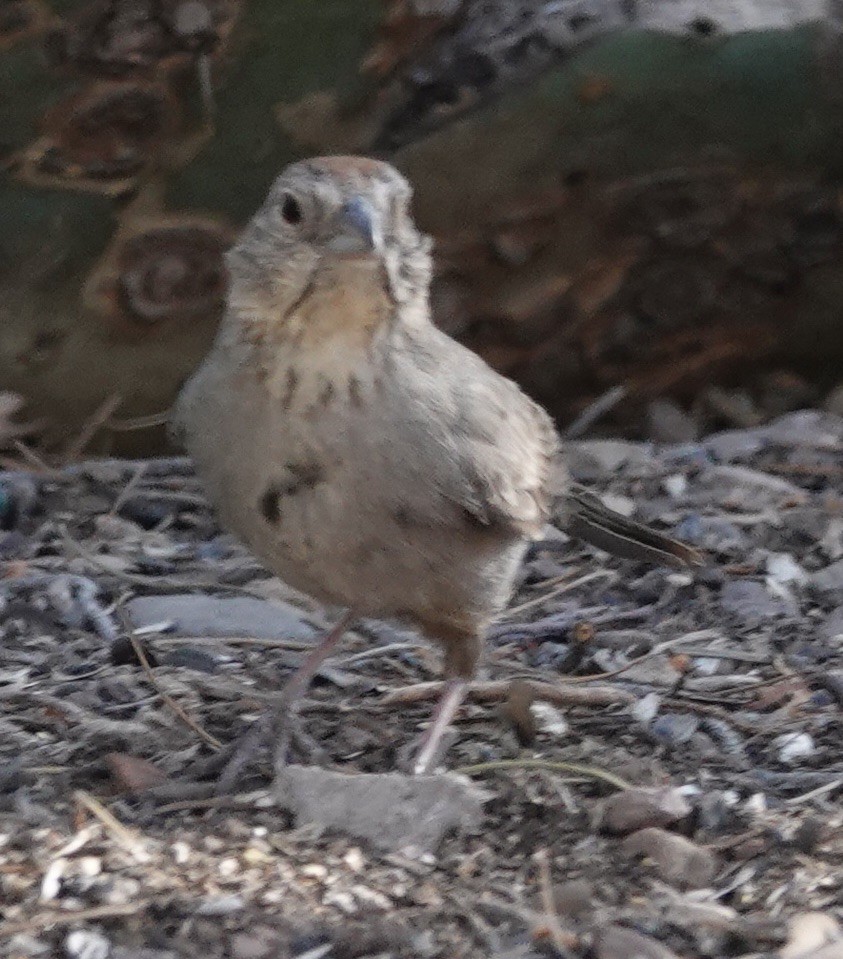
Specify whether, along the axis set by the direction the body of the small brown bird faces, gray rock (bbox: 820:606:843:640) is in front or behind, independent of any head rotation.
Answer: behind

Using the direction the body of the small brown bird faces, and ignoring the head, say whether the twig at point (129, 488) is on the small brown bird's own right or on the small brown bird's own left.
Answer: on the small brown bird's own right

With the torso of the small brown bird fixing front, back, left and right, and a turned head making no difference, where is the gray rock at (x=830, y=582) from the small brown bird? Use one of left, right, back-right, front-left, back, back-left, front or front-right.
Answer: back

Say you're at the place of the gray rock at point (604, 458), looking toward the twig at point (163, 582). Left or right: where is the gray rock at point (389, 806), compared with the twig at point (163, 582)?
left

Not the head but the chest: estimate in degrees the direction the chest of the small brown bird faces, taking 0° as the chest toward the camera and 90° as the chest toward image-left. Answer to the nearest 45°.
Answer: approximately 45°

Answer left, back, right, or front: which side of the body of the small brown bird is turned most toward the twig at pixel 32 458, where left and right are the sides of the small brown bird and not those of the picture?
right

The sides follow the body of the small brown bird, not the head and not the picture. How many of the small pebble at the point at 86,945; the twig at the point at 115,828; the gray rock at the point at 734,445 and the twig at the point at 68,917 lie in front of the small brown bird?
3

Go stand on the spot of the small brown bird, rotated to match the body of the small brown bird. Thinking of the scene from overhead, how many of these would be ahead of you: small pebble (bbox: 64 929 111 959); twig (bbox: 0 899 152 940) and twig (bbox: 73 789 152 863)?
3

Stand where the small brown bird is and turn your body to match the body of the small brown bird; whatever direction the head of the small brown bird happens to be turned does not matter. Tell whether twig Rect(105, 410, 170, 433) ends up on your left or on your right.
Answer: on your right

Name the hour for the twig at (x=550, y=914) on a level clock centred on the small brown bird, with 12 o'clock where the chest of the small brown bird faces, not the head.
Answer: The twig is roughly at 10 o'clock from the small brown bird.
